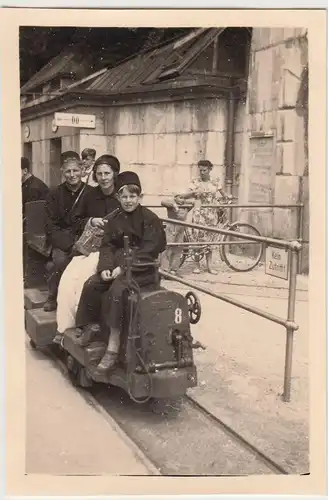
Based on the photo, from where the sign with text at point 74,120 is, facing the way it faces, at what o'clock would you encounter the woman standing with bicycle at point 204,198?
The woman standing with bicycle is roughly at 9 o'clock from the sign with text.

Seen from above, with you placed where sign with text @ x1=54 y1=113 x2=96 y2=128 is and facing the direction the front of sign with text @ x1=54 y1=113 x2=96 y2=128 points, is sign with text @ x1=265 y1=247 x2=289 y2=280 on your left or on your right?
on your left

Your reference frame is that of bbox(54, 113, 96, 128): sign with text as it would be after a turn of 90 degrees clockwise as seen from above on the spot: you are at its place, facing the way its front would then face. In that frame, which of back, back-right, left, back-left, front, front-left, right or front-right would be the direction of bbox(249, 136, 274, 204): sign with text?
back

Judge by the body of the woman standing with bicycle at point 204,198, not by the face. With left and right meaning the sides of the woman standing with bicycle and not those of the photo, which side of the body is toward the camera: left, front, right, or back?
front
